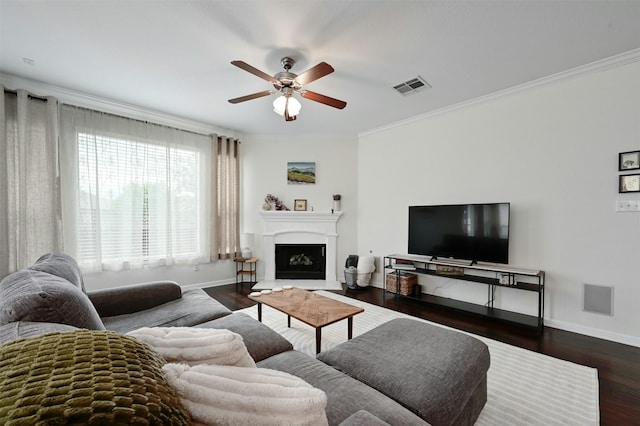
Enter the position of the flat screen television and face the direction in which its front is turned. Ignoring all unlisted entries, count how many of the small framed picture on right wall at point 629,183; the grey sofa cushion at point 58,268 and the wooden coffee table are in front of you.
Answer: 2

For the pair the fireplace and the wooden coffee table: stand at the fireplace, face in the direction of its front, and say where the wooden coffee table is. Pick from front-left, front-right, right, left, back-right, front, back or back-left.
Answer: front

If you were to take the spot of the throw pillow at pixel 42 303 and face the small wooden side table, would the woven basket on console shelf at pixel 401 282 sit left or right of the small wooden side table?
right

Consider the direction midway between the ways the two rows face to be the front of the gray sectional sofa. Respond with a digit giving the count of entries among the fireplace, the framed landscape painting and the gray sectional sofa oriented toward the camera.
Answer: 2

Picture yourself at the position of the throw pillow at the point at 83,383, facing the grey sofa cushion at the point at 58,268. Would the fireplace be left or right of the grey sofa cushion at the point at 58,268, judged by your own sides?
right

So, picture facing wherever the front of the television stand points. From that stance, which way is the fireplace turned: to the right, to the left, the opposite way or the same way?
to the left

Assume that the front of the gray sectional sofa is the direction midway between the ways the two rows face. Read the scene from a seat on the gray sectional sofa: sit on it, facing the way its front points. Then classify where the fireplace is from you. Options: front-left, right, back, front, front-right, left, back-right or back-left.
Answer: front-left

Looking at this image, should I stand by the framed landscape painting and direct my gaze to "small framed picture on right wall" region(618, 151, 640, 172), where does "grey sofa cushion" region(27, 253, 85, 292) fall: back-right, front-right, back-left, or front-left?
front-right

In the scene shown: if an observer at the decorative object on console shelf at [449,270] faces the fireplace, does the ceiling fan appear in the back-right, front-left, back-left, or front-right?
front-left

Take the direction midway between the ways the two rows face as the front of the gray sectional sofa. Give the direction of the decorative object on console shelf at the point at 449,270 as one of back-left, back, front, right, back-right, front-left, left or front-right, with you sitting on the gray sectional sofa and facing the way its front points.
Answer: front

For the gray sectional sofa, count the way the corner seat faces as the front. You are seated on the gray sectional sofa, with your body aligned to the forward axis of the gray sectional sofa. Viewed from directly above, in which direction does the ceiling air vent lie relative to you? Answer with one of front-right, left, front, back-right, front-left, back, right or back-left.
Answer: front

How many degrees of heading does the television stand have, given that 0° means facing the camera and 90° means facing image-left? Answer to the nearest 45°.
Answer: approximately 45°

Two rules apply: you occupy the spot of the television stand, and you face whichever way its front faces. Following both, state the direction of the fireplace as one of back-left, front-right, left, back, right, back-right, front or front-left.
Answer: front-right

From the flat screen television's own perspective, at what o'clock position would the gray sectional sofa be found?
The gray sectional sofa is roughly at 11 o'clock from the flat screen television.

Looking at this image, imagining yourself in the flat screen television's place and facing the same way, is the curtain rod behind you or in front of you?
in front

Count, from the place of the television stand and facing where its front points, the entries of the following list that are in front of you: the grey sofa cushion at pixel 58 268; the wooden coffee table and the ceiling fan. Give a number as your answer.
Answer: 3

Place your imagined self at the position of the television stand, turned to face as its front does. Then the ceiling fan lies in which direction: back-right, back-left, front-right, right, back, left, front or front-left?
front

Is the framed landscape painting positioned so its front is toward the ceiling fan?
yes

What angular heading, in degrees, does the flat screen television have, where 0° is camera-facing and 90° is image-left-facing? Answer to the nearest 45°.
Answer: approximately 45°

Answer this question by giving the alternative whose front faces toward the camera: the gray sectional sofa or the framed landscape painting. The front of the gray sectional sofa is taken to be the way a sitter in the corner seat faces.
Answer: the framed landscape painting

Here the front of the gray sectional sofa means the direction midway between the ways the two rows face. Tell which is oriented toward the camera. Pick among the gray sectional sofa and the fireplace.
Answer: the fireplace

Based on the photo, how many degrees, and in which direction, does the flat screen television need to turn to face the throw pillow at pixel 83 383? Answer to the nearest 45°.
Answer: approximately 45° to its left

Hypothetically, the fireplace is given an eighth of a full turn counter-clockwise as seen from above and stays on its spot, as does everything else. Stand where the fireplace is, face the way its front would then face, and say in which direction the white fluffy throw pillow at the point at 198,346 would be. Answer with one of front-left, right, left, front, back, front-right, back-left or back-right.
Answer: front-right

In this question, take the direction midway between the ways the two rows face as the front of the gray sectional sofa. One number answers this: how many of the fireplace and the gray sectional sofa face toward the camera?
1
